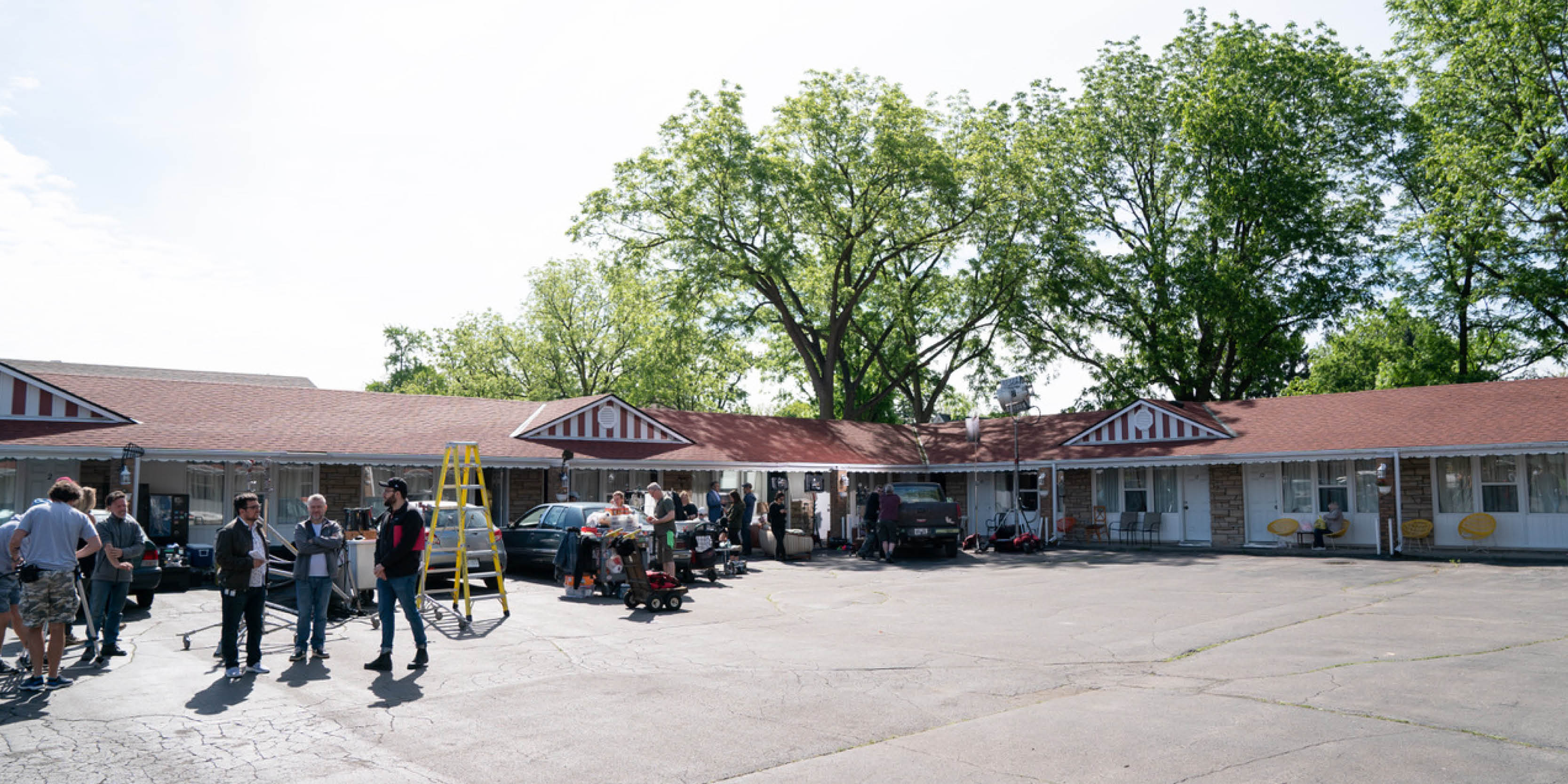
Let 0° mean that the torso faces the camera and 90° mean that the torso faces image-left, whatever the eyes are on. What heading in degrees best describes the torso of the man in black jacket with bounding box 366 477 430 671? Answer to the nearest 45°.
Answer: approximately 45°

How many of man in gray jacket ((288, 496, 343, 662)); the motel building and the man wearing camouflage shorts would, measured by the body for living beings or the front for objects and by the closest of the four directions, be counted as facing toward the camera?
2
